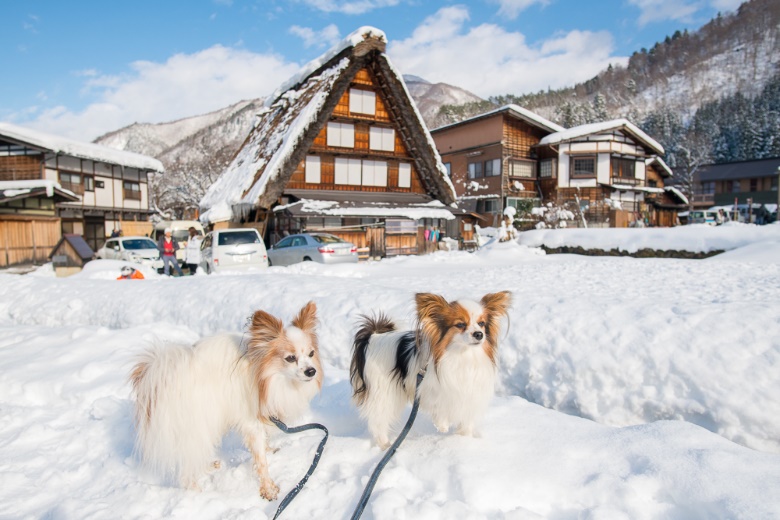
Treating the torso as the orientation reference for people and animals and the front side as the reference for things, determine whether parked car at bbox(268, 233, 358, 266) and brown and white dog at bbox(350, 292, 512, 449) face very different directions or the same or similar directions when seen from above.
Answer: very different directions

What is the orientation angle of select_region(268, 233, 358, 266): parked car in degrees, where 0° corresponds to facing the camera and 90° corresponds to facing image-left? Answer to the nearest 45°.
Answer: approximately 135°

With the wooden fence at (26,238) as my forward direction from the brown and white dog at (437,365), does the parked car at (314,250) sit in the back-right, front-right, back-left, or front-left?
front-right

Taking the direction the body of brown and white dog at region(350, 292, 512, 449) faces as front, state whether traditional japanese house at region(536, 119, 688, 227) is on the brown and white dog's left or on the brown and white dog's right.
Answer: on the brown and white dog's left

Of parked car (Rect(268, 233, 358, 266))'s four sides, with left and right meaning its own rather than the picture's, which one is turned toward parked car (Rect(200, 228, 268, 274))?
left

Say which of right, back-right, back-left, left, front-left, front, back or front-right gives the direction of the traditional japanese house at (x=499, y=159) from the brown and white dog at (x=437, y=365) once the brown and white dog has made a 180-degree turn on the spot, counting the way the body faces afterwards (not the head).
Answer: front-right

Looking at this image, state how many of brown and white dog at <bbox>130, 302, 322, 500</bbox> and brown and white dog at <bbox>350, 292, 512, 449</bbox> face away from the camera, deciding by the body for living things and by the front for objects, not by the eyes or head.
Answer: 0

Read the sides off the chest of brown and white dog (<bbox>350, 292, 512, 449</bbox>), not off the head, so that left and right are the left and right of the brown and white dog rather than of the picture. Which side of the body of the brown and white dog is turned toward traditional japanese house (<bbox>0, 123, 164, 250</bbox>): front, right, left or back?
back

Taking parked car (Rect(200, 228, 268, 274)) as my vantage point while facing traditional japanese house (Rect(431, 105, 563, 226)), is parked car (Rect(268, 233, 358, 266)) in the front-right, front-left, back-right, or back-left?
front-right

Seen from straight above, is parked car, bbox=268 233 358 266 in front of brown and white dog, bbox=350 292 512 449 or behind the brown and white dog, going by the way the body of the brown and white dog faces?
behind
